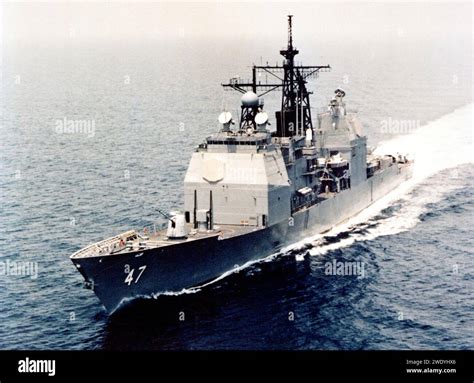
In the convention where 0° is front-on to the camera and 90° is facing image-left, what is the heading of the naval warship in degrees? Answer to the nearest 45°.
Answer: approximately 45°
